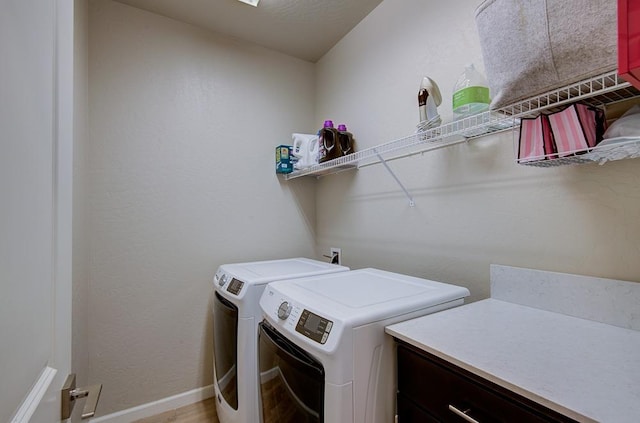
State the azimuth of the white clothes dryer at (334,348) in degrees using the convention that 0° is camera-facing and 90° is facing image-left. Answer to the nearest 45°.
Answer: approximately 45°

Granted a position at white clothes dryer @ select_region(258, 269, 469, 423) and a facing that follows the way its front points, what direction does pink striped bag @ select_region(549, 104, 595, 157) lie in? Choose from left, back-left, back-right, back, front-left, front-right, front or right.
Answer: back-left

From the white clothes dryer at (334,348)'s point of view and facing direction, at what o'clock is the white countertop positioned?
The white countertop is roughly at 8 o'clock from the white clothes dryer.
